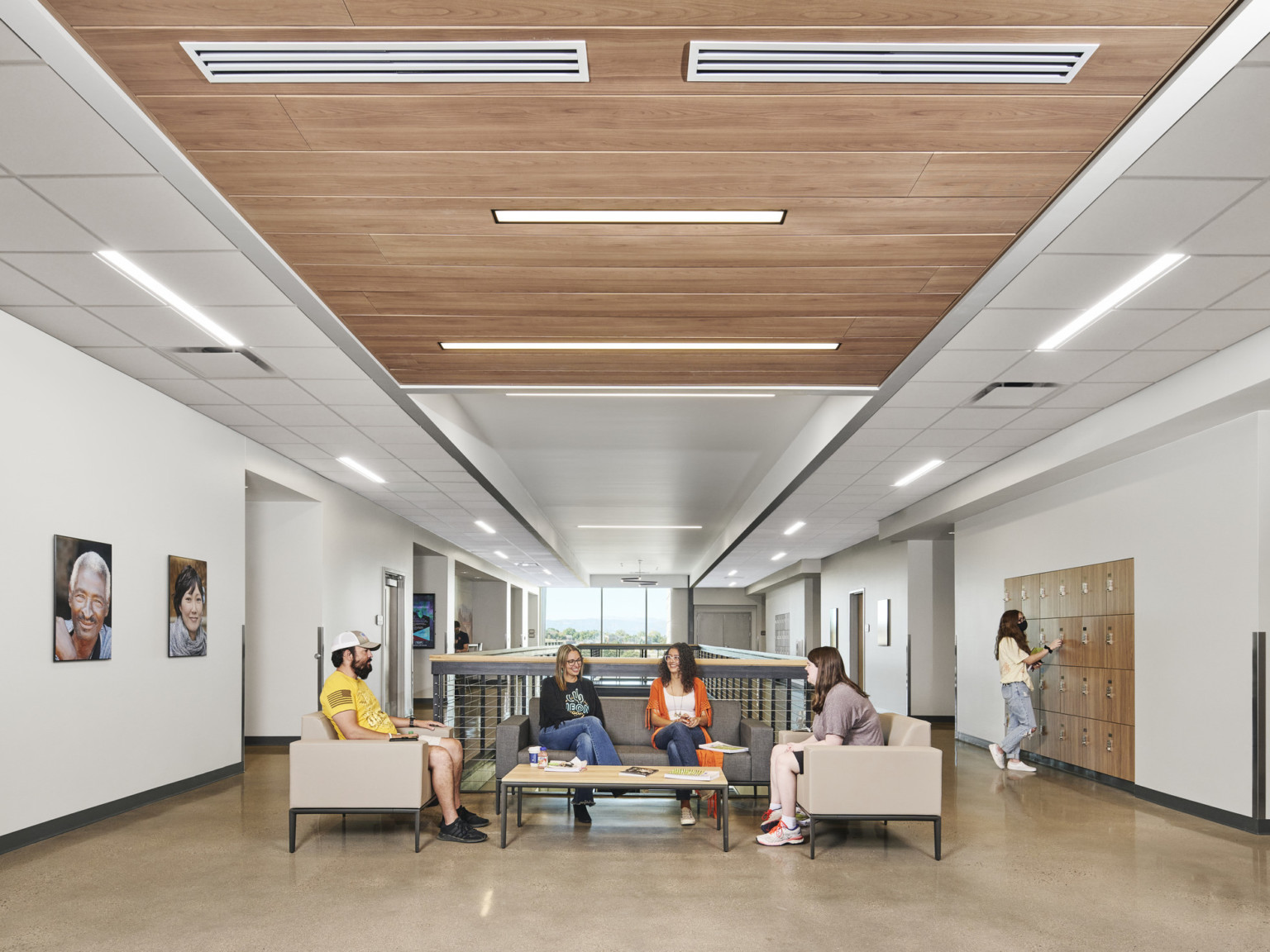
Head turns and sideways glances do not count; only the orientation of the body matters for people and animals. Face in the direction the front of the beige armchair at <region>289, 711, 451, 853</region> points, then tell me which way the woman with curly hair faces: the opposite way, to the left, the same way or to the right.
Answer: to the right

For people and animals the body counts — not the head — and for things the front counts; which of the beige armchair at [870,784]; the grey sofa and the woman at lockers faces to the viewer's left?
the beige armchair

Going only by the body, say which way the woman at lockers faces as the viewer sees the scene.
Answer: to the viewer's right

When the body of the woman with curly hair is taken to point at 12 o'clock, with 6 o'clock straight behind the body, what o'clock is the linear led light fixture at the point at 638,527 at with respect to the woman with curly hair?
The linear led light fixture is roughly at 6 o'clock from the woman with curly hair.

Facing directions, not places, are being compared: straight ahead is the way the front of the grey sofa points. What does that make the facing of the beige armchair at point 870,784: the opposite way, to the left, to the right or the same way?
to the right

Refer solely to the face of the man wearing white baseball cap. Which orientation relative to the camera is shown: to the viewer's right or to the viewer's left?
to the viewer's right

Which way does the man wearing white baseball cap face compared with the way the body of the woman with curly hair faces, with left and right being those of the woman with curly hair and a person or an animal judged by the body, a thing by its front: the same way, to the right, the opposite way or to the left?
to the left

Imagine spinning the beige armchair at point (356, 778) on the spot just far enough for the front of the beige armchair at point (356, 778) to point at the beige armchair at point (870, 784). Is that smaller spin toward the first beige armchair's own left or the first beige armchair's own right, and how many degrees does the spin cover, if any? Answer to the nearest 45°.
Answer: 0° — it already faces it
